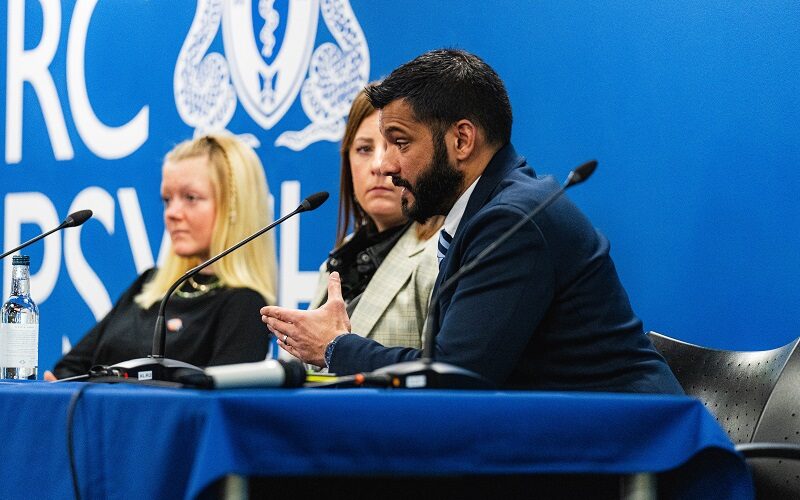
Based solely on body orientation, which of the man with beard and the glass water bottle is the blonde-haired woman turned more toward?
the glass water bottle

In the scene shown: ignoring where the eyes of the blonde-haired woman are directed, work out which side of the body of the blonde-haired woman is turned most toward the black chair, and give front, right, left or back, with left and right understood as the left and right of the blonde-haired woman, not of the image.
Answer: left

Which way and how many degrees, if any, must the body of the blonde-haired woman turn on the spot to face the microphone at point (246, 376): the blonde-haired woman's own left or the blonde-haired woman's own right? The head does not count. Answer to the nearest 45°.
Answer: approximately 45° to the blonde-haired woman's own left

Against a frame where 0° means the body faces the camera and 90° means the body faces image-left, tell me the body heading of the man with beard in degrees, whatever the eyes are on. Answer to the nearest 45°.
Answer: approximately 90°

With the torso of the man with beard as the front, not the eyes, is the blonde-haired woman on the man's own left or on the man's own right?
on the man's own right

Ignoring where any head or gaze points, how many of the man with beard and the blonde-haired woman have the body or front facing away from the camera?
0

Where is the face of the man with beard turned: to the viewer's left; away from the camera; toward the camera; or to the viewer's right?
to the viewer's left

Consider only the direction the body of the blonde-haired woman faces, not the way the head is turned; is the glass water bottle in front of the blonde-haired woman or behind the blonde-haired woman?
in front
